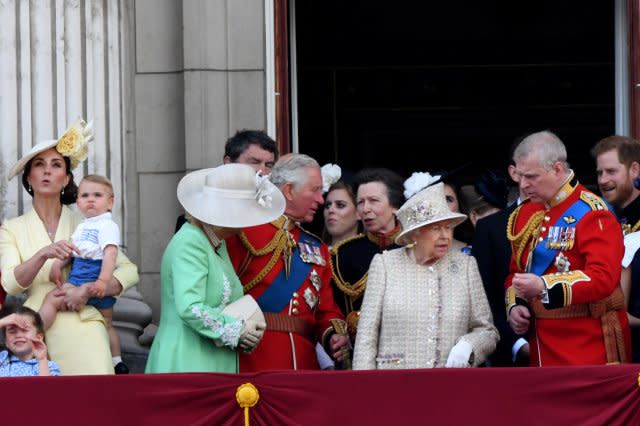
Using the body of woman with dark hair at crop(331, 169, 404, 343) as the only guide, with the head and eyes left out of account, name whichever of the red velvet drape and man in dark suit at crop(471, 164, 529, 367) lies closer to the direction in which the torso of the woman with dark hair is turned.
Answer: the red velvet drape

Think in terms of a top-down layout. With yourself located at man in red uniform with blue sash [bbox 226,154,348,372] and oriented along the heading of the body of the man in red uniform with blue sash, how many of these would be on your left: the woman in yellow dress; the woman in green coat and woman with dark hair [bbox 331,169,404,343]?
1

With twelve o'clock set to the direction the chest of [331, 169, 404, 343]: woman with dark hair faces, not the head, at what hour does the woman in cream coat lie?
The woman in cream coat is roughly at 10 o'clock from the woman with dark hair.

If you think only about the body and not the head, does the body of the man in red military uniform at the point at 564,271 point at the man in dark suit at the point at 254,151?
no

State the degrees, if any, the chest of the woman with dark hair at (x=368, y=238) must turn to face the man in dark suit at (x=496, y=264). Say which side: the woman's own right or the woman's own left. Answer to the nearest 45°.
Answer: approximately 135° to the woman's own left

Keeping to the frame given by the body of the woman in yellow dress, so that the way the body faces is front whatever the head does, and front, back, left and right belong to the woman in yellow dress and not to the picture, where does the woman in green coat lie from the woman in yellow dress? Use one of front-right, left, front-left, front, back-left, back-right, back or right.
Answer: front-left

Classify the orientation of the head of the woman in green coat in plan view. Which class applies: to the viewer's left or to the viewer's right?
to the viewer's right

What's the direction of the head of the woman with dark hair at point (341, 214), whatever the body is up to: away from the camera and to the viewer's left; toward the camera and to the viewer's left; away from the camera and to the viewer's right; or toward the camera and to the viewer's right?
toward the camera and to the viewer's left

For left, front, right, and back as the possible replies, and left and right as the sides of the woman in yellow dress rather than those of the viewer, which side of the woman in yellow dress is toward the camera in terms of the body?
front

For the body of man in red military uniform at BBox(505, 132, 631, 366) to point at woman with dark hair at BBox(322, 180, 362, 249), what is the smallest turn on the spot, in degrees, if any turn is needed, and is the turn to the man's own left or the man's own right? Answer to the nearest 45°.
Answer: approximately 90° to the man's own right

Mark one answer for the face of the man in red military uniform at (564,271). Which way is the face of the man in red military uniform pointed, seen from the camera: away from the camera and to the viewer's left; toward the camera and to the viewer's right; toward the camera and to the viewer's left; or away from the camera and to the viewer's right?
toward the camera and to the viewer's left

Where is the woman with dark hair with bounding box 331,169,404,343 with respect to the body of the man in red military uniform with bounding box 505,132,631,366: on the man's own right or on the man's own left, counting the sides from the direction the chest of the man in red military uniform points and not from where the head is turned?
on the man's own right

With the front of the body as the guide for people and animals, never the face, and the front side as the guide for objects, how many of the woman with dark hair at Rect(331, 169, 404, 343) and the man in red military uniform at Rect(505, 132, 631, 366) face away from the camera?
0

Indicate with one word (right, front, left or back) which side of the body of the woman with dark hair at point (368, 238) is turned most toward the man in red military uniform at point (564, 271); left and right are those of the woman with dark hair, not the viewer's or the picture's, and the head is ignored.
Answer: left

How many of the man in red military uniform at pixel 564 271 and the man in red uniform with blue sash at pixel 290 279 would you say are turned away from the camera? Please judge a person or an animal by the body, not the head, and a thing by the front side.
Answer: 0

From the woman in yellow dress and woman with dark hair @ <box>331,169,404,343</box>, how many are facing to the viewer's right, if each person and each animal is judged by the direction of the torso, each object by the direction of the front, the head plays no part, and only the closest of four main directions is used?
0

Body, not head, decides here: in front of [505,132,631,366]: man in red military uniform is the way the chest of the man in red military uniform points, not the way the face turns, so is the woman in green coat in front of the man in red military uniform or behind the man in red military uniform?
in front

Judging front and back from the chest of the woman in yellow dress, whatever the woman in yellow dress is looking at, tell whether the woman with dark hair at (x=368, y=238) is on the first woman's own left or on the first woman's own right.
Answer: on the first woman's own left
